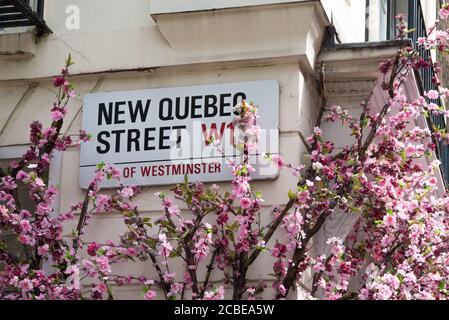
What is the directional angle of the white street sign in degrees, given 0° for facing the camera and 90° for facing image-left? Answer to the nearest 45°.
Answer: approximately 0°
